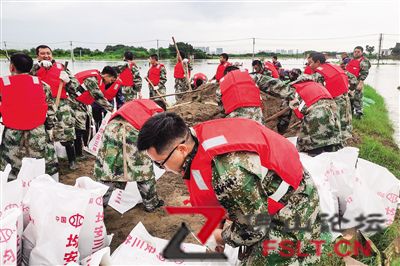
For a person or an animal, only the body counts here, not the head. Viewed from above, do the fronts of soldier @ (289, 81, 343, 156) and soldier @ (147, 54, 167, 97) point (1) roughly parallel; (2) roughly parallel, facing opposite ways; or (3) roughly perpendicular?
roughly perpendicular

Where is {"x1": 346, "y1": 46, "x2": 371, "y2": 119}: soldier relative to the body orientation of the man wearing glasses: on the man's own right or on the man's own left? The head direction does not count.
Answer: on the man's own right

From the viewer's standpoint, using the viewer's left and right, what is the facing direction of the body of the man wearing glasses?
facing to the left of the viewer

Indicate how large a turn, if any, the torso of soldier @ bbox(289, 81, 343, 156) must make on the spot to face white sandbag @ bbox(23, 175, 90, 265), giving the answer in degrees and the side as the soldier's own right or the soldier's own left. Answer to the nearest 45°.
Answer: approximately 90° to the soldier's own left

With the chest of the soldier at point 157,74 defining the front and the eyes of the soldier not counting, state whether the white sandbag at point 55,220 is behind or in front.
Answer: in front

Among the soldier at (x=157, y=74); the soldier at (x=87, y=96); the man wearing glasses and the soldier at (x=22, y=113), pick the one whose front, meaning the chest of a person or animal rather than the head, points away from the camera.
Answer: the soldier at (x=22, y=113)

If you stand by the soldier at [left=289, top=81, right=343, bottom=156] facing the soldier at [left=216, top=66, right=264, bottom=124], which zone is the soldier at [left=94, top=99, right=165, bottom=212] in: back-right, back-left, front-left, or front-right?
front-left

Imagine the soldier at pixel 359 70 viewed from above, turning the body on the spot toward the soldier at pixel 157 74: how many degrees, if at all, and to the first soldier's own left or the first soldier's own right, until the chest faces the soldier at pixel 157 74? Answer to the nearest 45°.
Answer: approximately 45° to the first soldier's own right

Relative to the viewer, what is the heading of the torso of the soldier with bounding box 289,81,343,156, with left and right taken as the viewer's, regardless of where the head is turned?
facing away from the viewer and to the left of the viewer

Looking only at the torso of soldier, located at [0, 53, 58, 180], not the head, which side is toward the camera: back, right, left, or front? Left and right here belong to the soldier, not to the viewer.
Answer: back

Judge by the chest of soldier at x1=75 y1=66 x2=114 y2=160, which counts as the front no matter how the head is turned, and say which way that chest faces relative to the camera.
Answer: to the viewer's right

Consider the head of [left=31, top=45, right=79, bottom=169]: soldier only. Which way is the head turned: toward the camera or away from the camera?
toward the camera

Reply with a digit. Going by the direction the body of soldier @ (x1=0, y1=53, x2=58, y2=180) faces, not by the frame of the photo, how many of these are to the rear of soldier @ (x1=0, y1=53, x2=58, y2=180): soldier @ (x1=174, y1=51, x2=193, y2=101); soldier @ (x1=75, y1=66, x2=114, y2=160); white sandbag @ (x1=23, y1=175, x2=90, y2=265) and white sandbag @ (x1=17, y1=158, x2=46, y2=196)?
2
